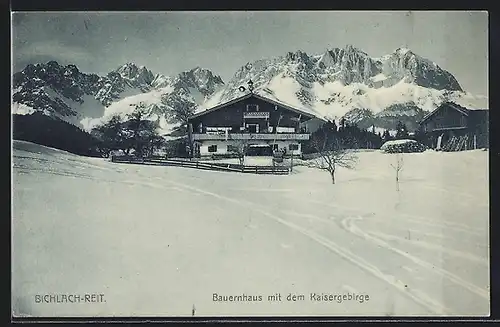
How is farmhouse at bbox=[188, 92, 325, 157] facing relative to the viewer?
toward the camera
